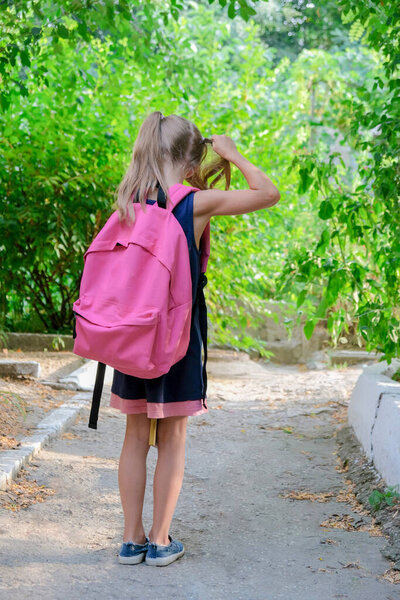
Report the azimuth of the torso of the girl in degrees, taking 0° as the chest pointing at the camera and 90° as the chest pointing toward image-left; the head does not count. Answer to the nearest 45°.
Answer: approximately 225°

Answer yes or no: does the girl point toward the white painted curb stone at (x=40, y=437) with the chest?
no

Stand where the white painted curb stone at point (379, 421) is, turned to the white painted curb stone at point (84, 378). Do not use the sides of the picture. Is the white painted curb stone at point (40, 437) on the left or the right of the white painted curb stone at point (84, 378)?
left

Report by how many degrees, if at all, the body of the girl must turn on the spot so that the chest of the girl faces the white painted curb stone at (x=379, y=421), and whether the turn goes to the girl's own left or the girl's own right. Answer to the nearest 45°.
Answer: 0° — they already face it

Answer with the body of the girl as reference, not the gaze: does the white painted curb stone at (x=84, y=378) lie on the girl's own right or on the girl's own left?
on the girl's own left

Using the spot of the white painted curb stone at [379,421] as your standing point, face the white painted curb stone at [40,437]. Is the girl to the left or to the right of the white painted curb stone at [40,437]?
left

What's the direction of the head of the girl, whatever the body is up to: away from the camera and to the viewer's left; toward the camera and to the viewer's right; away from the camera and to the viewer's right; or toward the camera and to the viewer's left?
away from the camera and to the viewer's right

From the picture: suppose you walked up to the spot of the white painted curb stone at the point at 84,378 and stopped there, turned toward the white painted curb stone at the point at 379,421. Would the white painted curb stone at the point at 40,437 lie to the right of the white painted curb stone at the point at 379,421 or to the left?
right

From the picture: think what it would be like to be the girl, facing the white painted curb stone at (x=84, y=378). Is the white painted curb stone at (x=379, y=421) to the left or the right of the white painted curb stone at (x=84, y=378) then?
right
